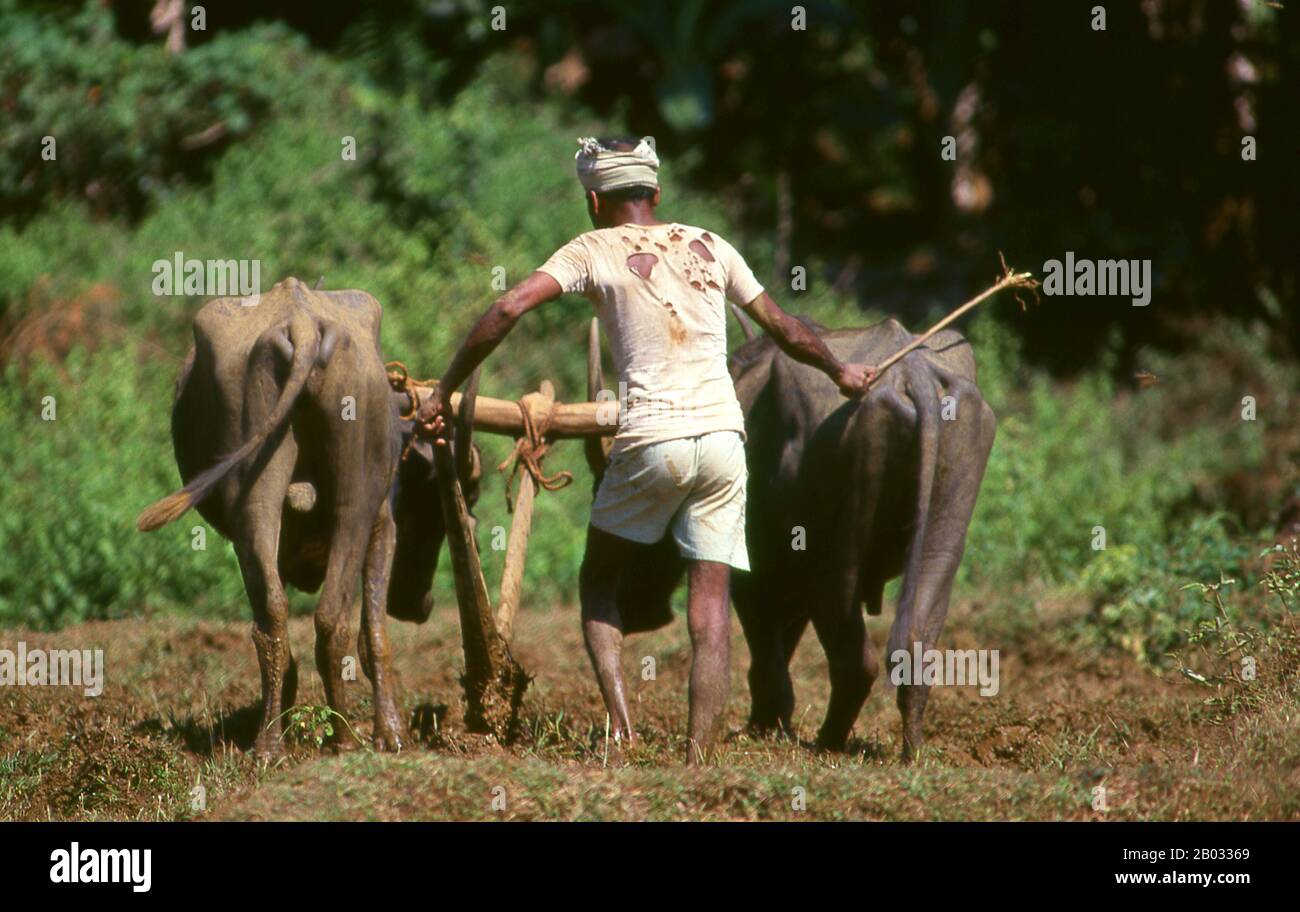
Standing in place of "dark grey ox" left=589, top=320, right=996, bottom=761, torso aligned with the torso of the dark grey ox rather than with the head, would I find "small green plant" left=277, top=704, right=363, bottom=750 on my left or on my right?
on my left

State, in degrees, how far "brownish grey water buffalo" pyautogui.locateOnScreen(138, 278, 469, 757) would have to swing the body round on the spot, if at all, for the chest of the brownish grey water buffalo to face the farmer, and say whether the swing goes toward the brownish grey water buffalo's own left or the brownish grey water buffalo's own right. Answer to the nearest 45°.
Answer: approximately 135° to the brownish grey water buffalo's own right

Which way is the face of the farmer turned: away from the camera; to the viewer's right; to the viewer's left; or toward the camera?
away from the camera

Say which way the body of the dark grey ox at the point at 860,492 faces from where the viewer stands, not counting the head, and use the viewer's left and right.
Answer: facing away from the viewer and to the left of the viewer

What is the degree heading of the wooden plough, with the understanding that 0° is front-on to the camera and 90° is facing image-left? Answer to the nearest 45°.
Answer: approximately 180°

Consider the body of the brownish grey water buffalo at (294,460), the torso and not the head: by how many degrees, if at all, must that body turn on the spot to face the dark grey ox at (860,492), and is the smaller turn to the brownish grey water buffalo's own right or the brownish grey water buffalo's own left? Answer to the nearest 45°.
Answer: approximately 90° to the brownish grey water buffalo's own right

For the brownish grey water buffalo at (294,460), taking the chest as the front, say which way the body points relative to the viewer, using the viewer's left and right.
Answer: facing away from the viewer

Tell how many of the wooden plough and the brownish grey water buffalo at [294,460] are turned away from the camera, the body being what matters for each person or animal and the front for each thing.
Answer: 2

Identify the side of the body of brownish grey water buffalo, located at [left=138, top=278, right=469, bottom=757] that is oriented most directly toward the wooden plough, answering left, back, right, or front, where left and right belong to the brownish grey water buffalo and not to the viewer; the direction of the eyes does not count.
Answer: right

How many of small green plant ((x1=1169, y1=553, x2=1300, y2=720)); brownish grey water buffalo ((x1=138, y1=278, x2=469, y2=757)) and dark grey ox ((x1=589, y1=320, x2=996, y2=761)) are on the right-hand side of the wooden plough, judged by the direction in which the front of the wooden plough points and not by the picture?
2

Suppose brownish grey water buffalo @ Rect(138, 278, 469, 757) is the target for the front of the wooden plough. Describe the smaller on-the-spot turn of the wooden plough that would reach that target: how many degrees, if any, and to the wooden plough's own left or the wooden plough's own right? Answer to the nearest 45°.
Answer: approximately 90° to the wooden plough's own left
